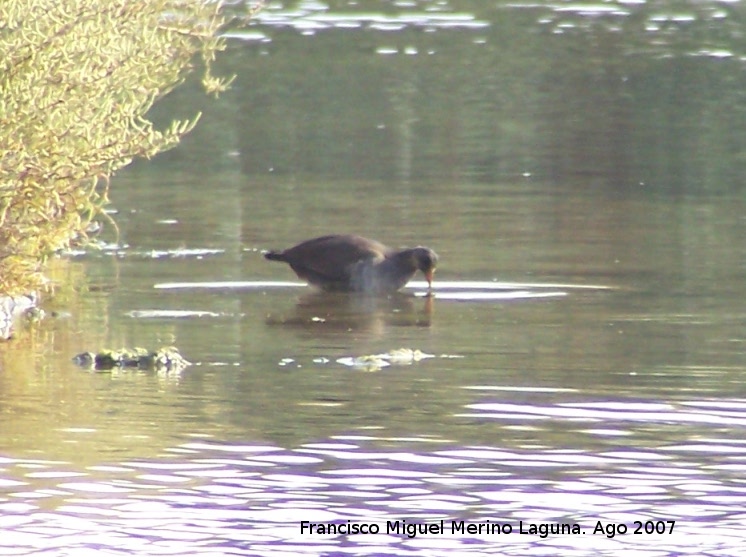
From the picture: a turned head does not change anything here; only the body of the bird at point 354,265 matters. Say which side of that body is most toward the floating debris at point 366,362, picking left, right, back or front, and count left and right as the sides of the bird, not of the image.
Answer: right

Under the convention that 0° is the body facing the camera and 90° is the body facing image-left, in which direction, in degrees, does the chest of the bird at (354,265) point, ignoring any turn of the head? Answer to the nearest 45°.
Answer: approximately 270°

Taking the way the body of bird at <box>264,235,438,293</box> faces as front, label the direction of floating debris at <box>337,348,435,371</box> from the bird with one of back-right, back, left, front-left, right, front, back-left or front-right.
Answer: right

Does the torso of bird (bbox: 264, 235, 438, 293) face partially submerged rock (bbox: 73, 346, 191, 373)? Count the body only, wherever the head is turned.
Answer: no

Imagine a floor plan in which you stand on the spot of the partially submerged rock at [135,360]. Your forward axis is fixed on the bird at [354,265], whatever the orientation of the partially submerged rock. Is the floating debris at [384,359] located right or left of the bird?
right
